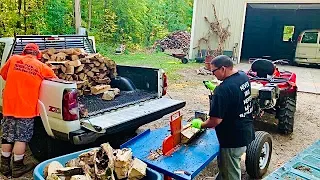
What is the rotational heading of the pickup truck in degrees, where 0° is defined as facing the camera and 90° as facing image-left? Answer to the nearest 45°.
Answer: approximately 135°

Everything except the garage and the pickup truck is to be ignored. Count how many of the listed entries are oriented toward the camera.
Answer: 1

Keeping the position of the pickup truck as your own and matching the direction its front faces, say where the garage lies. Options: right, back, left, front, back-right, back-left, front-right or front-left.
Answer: right

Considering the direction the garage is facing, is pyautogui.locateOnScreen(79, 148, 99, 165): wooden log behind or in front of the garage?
in front

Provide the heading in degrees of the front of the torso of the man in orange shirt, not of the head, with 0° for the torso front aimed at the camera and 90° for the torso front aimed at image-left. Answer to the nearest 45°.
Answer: approximately 225°

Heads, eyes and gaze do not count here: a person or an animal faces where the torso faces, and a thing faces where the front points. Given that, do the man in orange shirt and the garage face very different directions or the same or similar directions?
very different directions

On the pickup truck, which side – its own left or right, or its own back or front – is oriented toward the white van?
right

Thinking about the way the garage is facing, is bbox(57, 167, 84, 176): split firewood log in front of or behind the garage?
in front

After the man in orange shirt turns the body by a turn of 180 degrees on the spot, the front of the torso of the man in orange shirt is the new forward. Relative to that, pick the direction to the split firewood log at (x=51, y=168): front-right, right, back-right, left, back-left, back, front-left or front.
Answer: front-left

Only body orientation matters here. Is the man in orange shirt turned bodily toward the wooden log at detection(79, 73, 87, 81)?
yes

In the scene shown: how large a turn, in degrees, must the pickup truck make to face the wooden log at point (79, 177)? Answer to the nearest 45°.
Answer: approximately 135° to its left

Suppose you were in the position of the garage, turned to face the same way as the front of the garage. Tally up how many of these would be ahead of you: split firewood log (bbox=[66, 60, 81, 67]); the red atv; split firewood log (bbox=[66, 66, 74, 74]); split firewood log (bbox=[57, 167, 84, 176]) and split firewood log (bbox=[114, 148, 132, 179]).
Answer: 5

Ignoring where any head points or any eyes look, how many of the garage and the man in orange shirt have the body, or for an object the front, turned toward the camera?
1
